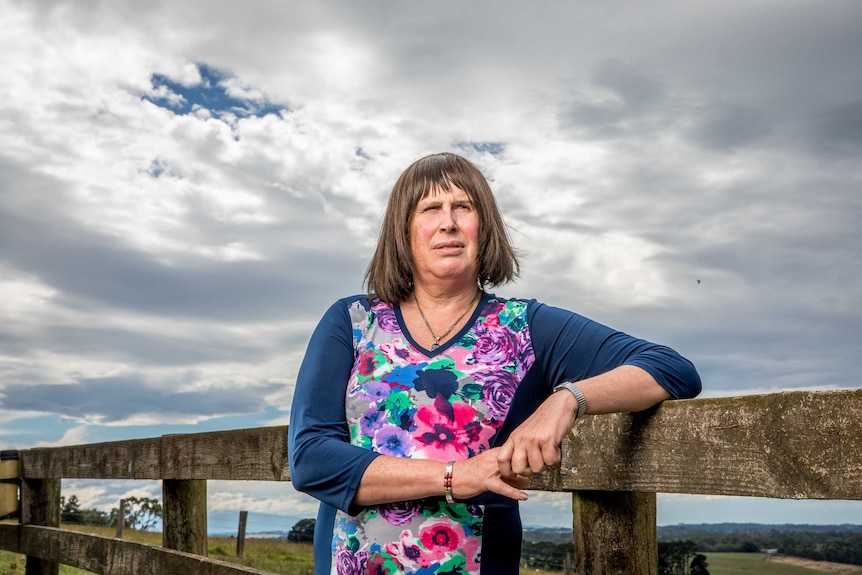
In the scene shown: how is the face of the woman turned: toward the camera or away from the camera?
toward the camera

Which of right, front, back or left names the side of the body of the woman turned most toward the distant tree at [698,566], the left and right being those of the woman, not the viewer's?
back

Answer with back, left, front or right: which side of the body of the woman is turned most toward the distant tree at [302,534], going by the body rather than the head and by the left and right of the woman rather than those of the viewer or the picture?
back

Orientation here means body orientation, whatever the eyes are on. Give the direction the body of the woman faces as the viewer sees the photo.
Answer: toward the camera

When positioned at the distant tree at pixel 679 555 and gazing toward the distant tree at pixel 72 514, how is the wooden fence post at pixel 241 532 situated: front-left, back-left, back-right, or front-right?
front-left

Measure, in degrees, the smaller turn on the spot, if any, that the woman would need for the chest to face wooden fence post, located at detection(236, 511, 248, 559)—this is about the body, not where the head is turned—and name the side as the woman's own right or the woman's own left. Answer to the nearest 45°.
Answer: approximately 180°

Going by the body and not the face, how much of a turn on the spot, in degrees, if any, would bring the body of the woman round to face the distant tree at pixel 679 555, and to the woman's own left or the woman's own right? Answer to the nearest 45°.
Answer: approximately 180°

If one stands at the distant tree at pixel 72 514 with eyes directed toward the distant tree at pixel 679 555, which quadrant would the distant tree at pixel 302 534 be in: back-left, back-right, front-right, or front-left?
front-right

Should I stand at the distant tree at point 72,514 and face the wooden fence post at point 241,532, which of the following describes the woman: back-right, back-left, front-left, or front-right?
front-right
